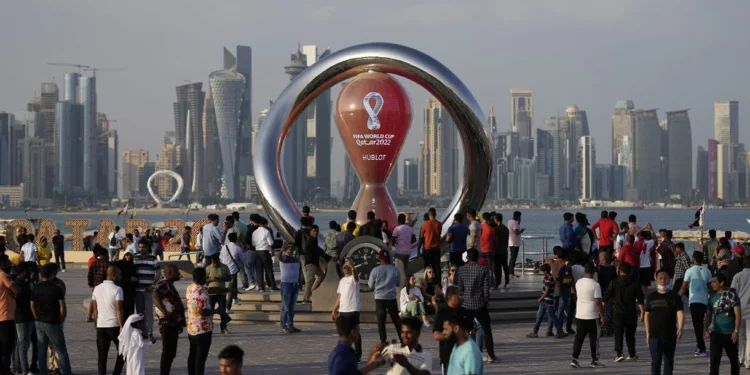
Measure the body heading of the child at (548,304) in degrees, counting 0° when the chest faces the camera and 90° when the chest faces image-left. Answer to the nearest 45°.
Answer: approximately 90°

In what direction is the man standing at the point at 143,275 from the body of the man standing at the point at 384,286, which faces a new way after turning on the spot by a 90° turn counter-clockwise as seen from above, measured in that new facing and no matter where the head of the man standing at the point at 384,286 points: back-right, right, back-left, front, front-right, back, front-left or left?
front

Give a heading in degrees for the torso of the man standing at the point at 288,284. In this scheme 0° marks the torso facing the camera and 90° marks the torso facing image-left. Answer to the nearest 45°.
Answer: approximately 315°

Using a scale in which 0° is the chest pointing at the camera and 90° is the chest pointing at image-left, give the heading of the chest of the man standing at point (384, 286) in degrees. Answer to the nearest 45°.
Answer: approximately 180°

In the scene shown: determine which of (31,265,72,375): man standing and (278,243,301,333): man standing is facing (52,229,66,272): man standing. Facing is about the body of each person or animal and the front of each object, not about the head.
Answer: (31,265,72,375): man standing

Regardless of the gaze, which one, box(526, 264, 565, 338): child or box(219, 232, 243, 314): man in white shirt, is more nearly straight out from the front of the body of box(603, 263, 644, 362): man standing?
the child

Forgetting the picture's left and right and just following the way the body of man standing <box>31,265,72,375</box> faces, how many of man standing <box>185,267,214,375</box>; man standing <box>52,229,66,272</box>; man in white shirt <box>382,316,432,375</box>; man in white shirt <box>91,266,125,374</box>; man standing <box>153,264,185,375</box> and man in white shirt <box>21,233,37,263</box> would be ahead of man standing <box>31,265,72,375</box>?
2
